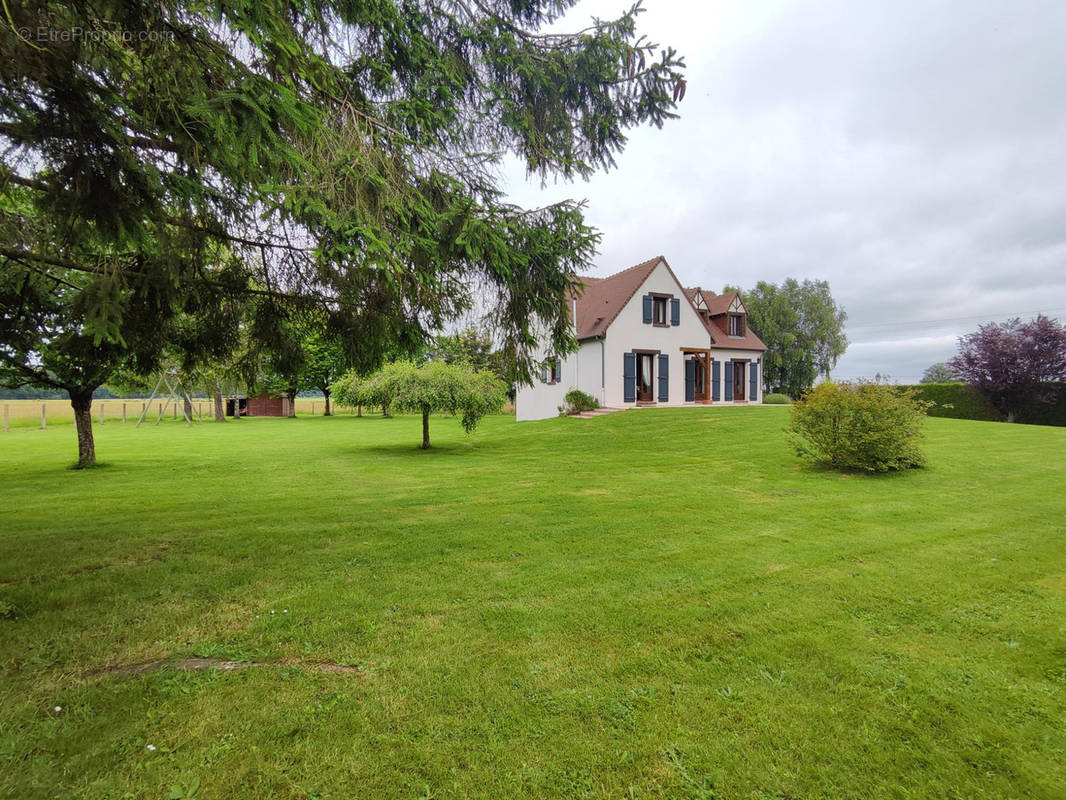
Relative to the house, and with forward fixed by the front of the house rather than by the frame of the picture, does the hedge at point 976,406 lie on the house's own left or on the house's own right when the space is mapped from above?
on the house's own left

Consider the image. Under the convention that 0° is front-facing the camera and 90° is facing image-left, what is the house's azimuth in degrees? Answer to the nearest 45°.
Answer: approximately 315°

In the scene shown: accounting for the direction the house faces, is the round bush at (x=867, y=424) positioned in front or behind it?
in front

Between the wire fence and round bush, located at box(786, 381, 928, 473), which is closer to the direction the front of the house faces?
the round bush

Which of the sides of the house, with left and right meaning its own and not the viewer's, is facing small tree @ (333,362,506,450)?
right

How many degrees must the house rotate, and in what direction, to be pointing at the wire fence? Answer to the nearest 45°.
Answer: approximately 135° to its right
